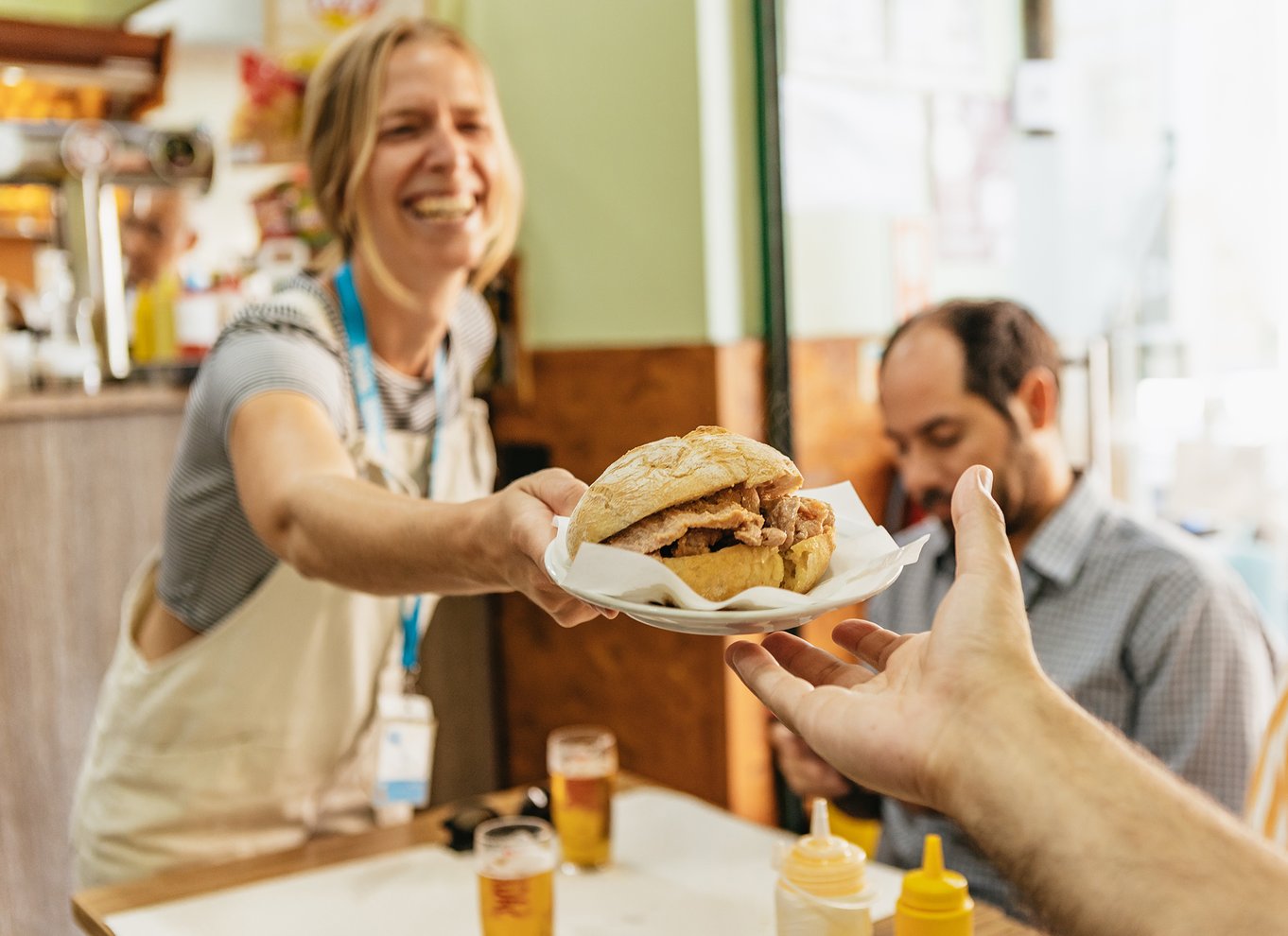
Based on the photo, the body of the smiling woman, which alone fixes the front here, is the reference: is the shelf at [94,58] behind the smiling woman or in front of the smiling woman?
behind

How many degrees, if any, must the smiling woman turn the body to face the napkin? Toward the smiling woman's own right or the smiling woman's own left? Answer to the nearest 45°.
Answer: approximately 45° to the smiling woman's own right

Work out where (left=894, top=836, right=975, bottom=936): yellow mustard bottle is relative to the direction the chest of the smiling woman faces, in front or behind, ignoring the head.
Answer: in front

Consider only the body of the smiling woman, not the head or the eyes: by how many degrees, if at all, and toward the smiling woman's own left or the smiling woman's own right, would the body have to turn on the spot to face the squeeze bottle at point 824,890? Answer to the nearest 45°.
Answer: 0° — they already face it

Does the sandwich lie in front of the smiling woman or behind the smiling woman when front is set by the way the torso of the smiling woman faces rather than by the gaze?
in front

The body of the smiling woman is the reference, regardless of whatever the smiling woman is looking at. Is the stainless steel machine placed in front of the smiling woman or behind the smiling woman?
behind

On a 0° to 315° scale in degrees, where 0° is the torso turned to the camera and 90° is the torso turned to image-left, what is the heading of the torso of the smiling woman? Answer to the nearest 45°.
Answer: approximately 315°

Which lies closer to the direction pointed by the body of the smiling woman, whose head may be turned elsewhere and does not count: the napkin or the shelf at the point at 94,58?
the napkin
